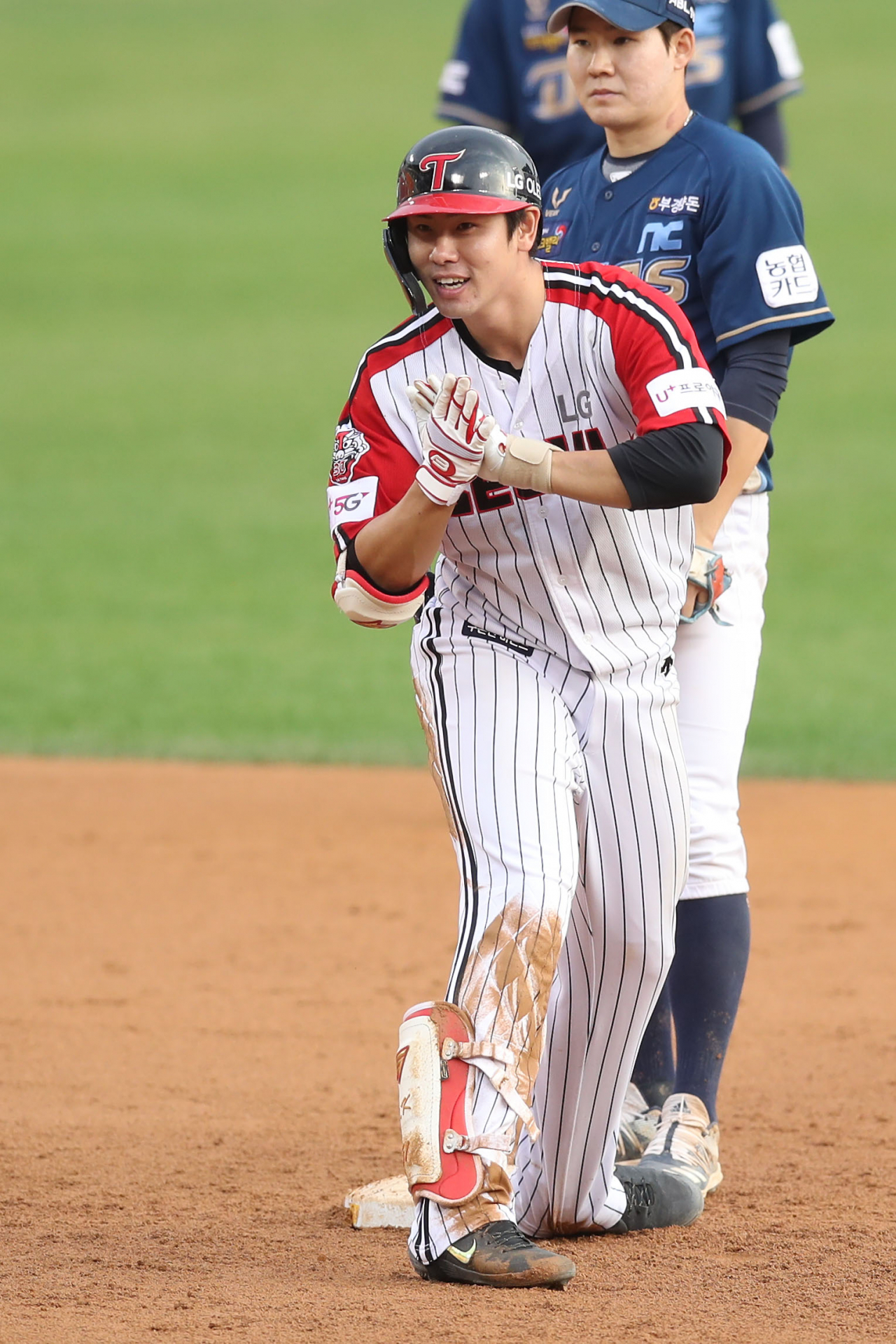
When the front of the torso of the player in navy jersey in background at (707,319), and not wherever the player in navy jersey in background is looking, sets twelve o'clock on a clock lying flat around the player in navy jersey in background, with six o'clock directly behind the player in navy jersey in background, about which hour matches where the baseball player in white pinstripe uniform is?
The baseball player in white pinstripe uniform is roughly at 11 o'clock from the player in navy jersey in background.

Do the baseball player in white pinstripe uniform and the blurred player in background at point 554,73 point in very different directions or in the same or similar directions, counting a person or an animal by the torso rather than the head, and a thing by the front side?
same or similar directions

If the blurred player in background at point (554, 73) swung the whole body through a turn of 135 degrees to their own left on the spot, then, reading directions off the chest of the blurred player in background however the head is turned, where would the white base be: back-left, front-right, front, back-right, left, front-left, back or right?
back-right

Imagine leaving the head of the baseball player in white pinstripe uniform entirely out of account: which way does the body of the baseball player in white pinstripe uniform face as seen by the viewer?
toward the camera

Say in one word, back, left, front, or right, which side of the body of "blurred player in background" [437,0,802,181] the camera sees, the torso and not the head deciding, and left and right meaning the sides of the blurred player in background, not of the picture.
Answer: front

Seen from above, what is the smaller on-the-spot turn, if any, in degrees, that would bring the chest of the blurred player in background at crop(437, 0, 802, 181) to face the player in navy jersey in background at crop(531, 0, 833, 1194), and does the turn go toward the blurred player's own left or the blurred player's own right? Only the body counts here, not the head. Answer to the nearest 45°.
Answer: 0° — they already face them

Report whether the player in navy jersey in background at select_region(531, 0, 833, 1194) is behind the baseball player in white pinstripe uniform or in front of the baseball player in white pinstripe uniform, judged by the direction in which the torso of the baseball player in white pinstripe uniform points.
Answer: behind

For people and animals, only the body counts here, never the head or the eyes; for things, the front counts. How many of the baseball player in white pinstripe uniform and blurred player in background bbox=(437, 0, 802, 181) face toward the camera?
2

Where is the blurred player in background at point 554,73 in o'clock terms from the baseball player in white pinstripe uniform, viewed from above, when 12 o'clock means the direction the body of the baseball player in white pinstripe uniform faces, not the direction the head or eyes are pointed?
The blurred player in background is roughly at 6 o'clock from the baseball player in white pinstripe uniform.

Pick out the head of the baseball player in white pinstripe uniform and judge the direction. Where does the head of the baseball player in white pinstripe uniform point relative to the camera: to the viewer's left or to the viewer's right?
to the viewer's left
